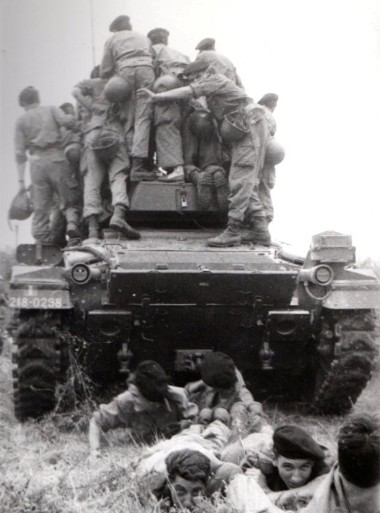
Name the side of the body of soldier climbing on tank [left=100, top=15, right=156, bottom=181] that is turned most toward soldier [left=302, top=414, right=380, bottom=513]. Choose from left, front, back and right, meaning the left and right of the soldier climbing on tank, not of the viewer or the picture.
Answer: back

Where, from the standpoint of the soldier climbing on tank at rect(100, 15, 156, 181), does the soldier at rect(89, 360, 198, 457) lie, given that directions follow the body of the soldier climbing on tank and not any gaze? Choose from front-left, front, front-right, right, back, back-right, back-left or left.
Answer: back

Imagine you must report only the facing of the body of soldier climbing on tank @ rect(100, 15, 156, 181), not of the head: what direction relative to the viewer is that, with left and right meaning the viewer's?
facing away from the viewer

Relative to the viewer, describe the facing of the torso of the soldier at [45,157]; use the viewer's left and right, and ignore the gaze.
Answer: facing away from the viewer

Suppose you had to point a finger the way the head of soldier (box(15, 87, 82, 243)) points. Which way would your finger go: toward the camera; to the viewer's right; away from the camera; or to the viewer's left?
away from the camera

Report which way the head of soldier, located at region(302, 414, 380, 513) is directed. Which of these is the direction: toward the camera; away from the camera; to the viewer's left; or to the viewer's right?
away from the camera

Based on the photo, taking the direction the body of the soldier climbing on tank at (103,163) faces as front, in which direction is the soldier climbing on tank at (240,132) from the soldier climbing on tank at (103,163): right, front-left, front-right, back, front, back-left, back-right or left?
right

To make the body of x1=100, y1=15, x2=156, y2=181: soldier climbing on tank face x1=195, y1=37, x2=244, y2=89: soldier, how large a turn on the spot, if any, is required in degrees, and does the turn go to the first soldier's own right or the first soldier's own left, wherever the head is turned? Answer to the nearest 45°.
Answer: approximately 90° to the first soldier's own right

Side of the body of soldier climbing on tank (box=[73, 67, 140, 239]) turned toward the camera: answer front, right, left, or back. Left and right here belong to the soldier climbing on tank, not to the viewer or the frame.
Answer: back

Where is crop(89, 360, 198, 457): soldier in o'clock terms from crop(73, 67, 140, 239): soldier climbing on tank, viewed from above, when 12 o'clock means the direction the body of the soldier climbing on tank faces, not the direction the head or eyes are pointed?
The soldier is roughly at 6 o'clock from the soldier climbing on tank.

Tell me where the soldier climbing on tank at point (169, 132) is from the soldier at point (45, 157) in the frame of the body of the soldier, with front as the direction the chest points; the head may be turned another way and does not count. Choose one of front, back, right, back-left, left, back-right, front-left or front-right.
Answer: front-right

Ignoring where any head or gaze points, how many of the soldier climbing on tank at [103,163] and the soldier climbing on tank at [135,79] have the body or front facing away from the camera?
2

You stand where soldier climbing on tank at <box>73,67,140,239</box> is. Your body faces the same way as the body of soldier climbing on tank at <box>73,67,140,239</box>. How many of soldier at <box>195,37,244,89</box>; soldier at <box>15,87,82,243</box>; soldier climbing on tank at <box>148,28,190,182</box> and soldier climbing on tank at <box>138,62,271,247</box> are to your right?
3
